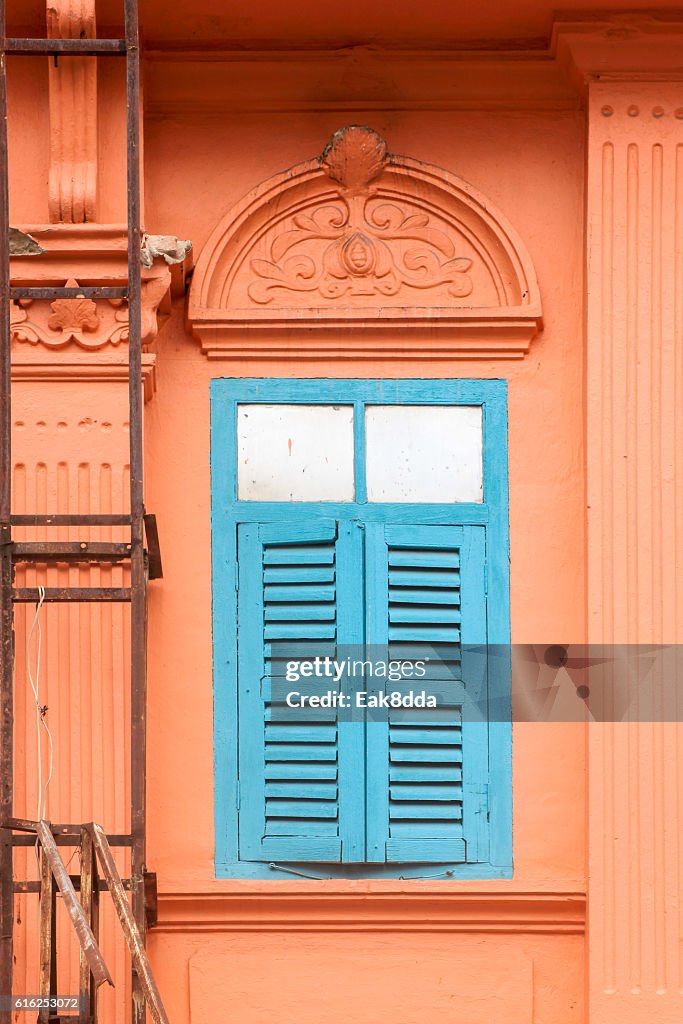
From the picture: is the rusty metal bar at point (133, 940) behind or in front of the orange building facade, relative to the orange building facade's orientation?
in front

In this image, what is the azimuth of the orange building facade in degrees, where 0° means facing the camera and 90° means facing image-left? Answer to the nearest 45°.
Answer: approximately 0°

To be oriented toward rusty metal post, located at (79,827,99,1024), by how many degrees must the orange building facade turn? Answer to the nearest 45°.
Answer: approximately 45° to its right
